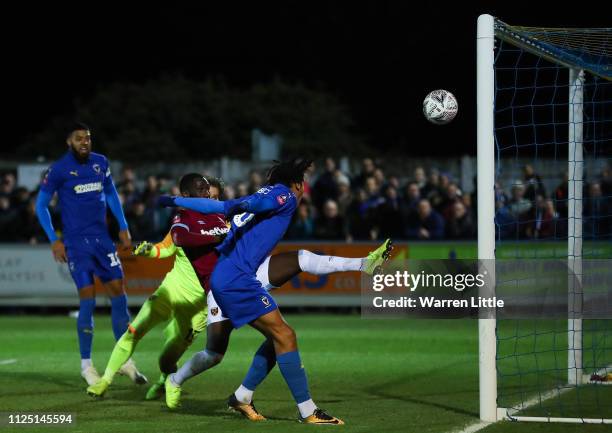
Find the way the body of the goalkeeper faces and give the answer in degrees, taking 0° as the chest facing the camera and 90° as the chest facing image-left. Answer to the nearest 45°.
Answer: approximately 45°

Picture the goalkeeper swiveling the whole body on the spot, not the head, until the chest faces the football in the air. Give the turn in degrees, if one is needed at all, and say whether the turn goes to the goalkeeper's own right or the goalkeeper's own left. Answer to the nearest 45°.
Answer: approximately 135° to the goalkeeper's own left
